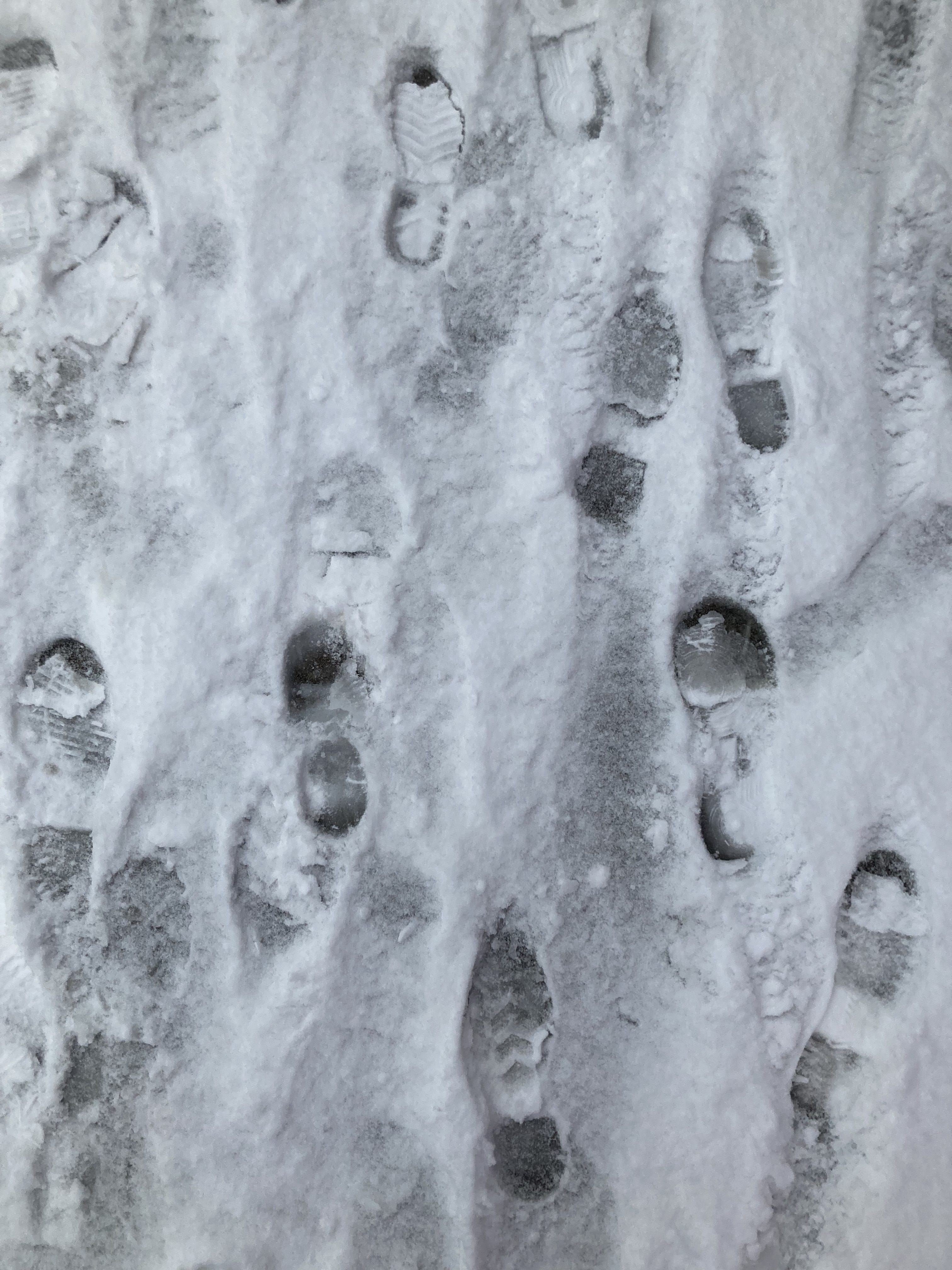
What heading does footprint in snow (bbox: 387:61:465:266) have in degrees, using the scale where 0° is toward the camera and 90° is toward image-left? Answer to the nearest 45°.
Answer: approximately 180°

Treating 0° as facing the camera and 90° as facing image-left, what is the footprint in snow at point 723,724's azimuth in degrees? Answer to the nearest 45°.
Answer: approximately 180°

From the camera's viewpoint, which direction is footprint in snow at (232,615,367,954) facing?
away from the camera

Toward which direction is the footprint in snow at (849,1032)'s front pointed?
away from the camera

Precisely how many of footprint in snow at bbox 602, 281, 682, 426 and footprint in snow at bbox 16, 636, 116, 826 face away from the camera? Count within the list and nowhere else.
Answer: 2

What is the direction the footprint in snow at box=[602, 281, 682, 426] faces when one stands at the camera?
facing away from the viewer
